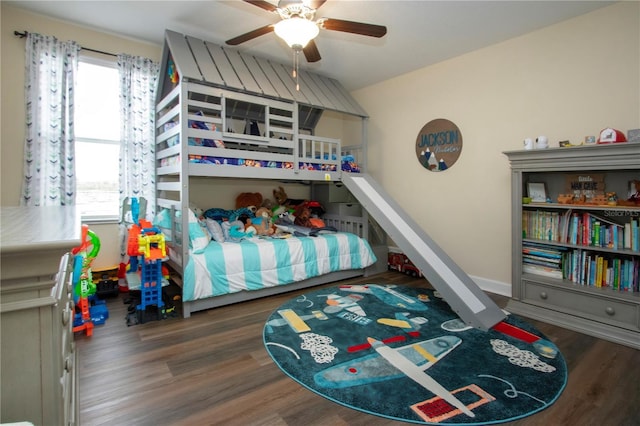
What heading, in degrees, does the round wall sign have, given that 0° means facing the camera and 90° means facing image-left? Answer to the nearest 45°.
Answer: approximately 45°

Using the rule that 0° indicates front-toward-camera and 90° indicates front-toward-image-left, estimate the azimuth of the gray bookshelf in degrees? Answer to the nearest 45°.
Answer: approximately 45°

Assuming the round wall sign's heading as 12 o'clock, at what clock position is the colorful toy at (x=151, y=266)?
The colorful toy is roughly at 12 o'clock from the round wall sign.

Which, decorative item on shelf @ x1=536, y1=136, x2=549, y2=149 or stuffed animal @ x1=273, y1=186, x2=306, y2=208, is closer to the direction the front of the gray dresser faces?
the decorative item on shelf

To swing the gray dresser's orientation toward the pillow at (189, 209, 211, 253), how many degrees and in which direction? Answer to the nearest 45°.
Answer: approximately 45° to its left

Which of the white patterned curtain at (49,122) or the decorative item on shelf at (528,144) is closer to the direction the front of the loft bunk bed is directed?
the decorative item on shelf

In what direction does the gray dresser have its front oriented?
to the viewer's right

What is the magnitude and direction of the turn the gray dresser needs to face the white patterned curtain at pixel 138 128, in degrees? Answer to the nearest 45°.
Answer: approximately 90° to its left

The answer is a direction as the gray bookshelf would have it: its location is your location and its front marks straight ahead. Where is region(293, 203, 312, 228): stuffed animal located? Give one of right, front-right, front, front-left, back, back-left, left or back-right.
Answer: front-right
